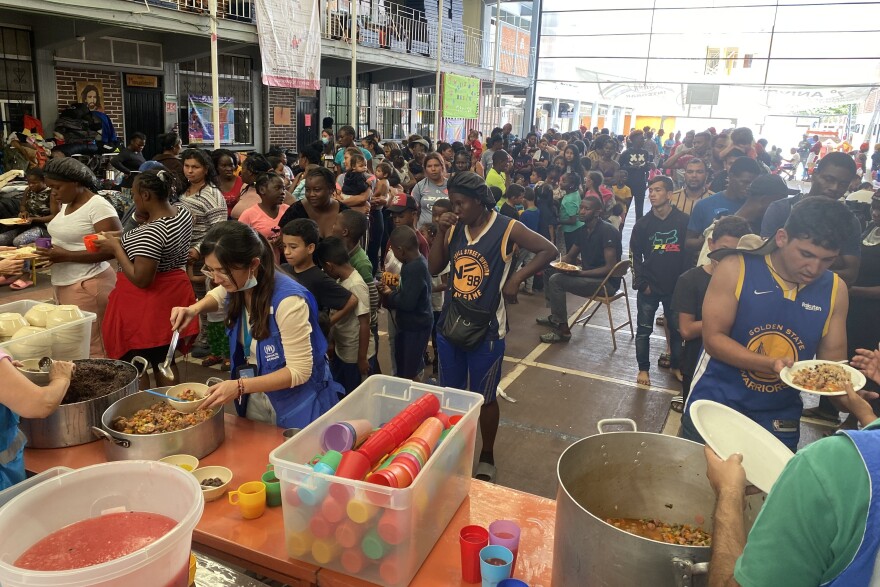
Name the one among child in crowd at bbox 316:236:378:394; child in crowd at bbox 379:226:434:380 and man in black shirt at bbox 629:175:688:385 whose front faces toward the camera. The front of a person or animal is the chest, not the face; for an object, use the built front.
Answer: the man in black shirt

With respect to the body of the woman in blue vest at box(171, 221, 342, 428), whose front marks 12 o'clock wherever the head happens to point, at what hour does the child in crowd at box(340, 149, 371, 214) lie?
The child in crowd is roughly at 5 o'clock from the woman in blue vest.

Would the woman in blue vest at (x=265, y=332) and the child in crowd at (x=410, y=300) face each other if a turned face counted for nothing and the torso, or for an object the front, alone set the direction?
no

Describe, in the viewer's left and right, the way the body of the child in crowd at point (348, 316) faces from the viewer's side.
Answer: facing to the left of the viewer

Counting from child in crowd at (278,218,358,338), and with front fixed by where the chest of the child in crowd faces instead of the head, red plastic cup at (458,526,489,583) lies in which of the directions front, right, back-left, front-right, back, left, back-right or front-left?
front-left

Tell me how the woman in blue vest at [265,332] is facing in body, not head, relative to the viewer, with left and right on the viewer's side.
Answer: facing the viewer and to the left of the viewer

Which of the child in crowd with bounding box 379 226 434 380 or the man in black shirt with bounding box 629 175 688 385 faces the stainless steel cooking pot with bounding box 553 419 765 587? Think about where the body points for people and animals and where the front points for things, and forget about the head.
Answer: the man in black shirt

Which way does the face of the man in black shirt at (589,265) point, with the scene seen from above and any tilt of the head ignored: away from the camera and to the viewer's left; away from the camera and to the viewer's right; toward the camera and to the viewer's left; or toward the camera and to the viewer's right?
toward the camera and to the viewer's left

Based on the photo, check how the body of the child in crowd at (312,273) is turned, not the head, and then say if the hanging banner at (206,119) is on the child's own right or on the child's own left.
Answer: on the child's own right

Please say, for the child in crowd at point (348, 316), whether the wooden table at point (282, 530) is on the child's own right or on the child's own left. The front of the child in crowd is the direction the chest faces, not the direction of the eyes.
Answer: on the child's own left

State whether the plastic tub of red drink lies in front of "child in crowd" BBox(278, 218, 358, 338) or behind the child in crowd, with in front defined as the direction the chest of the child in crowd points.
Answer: in front

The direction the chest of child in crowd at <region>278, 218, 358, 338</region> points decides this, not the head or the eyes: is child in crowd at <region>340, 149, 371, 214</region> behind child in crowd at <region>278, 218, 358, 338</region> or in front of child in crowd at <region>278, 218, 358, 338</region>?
behind

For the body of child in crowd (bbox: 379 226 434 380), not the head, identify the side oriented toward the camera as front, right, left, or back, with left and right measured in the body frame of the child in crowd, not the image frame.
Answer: left

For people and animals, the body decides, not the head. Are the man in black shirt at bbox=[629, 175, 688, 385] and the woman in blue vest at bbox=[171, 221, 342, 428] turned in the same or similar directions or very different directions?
same or similar directions

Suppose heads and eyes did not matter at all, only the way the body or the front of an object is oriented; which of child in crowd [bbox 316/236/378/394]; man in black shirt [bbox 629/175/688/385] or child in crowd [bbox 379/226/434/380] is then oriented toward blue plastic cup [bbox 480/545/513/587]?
the man in black shirt

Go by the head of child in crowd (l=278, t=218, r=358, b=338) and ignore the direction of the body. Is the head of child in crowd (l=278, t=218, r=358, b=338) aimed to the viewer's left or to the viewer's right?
to the viewer's left

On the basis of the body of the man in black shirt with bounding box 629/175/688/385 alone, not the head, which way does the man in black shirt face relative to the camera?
toward the camera

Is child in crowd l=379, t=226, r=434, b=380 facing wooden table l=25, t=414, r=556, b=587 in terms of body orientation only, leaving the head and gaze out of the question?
no
